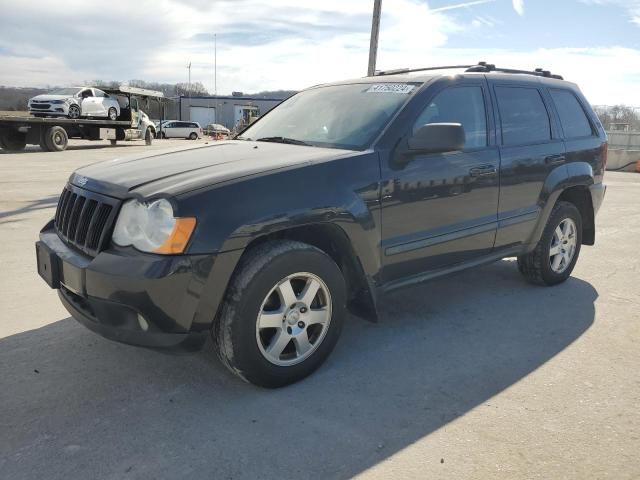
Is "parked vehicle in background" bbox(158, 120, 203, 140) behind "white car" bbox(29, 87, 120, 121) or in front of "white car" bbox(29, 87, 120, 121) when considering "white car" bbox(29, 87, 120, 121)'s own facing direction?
behind

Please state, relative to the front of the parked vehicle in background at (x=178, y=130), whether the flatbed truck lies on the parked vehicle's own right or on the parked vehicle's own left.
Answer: on the parked vehicle's own left

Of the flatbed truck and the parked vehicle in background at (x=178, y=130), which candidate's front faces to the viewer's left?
the parked vehicle in background

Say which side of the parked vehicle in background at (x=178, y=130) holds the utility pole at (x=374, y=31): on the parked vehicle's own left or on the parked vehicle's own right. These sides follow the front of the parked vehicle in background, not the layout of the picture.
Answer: on the parked vehicle's own left

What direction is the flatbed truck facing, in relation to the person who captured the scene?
facing away from the viewer and to the right of the viewer

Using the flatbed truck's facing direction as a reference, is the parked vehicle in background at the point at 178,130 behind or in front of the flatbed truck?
in front

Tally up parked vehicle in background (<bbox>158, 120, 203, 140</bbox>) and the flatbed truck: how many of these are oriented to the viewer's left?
1

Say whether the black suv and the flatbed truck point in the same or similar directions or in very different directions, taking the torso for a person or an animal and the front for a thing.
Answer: very different directions

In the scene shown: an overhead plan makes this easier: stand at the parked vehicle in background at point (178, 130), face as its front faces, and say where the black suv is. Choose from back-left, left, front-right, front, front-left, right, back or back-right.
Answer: left

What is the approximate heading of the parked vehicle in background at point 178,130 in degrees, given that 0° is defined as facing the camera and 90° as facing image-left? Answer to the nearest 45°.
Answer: approximately 90°
